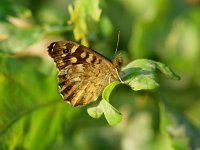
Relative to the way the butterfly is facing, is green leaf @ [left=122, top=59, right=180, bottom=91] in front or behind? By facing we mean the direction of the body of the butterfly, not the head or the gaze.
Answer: in front

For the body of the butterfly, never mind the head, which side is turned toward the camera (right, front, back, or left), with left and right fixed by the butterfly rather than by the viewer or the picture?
right
